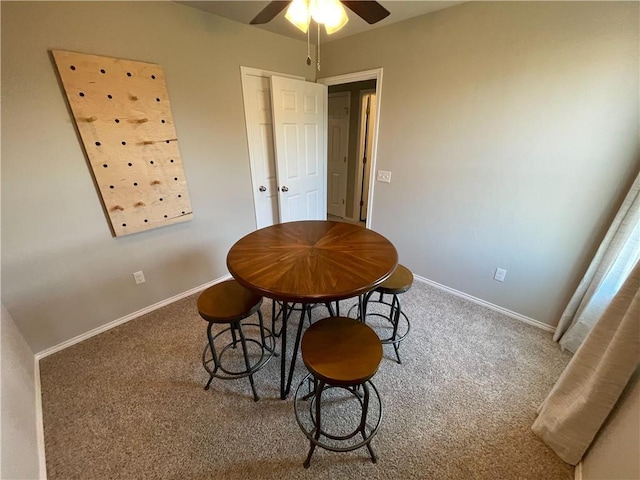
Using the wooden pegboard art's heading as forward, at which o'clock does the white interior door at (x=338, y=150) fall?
The white interior door is roughly at 10 o'clock from the wooden pegboard art.

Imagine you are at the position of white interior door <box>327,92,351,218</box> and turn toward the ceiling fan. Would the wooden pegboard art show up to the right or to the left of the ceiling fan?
right

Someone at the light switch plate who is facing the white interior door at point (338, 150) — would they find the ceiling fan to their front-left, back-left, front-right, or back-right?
back-left

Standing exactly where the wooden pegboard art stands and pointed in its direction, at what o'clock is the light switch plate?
The light switch plate is roughly at 11 o'clock from the wooden pegboard art.

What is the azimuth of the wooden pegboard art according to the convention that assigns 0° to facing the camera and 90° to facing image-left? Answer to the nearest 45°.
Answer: approximately 315°

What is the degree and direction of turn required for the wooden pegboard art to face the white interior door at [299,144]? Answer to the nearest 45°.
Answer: approximately 45° to its left

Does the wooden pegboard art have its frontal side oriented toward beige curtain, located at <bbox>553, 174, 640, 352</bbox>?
yes

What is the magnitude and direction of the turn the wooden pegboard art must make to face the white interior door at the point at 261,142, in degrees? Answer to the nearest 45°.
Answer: approximately 45° to its left
